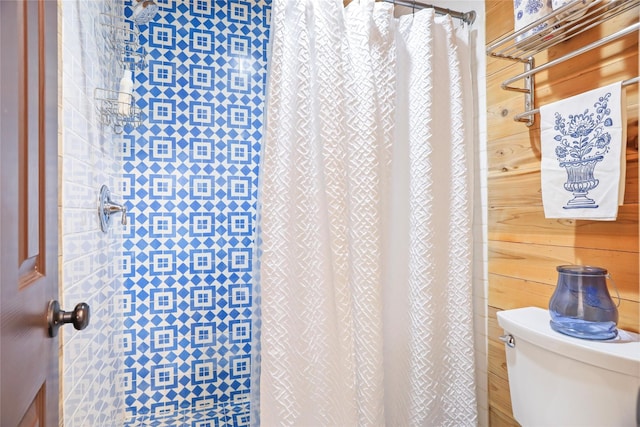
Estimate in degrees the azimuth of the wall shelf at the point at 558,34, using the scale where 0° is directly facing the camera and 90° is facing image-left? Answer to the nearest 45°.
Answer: approximately 45°

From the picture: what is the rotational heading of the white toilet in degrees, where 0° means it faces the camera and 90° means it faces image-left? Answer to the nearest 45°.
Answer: approximately 45°

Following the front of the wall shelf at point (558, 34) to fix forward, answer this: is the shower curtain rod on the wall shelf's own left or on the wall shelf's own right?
on the wall shelf's own right
